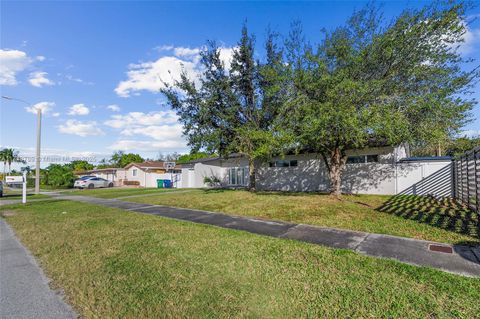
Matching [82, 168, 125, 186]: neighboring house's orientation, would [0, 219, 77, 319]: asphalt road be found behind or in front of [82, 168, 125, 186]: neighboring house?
in front

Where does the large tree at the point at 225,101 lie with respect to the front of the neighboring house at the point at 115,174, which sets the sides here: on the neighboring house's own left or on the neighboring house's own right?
on the neighboring house's own left

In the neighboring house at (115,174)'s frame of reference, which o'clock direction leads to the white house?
The white house is roughly at 10 o'clock from the neighboring house.

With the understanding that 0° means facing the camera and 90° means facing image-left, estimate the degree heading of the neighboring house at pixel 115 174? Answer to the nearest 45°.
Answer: approximately 45°

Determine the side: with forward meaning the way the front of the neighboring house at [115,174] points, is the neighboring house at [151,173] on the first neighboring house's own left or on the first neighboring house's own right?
on the first neighboring house's own left

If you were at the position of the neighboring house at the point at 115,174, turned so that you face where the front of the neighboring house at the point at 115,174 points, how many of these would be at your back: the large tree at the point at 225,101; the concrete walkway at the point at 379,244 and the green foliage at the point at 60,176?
0
